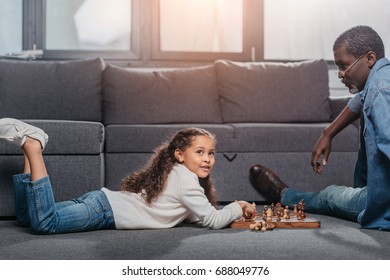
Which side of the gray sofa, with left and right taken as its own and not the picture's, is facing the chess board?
front

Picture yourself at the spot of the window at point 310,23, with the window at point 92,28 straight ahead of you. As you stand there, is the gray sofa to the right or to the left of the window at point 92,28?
left

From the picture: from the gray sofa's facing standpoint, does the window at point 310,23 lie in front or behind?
behind

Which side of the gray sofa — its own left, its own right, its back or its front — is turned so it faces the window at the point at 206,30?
back

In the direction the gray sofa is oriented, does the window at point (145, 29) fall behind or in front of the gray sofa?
behind

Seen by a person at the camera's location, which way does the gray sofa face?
facing the viewer

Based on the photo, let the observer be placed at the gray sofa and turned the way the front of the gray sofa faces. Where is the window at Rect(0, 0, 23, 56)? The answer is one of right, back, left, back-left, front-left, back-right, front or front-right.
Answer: back-right

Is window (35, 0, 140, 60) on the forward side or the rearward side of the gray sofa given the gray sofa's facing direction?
on the rearward side

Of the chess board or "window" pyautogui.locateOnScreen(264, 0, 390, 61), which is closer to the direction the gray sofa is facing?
the chess board

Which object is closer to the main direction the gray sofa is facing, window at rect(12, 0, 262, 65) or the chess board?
the chess board

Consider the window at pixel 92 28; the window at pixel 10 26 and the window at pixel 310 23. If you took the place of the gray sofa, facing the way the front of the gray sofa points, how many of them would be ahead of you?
0
